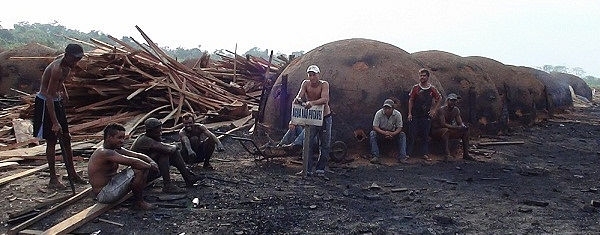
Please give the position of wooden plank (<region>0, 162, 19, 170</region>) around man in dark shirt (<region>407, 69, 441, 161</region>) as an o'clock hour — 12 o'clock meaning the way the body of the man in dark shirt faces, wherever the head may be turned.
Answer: The wooden plank is roughly at 2 o'clock from the man in dark shirt.

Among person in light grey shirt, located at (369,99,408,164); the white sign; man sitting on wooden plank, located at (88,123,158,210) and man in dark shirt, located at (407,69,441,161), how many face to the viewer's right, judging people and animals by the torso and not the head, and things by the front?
1

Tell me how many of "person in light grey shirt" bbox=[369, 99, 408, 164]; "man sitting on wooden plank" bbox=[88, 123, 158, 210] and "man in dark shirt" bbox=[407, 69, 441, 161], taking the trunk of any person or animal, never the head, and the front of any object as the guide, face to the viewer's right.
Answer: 1

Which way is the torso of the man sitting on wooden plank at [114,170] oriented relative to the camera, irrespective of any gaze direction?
to the viewer's right

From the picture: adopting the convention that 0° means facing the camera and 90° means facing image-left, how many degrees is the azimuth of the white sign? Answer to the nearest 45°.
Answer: approximately 0°

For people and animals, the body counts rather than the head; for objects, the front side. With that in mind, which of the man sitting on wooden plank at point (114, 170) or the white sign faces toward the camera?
the white sign

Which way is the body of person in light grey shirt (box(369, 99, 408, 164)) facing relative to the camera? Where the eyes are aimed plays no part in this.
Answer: toward the camera

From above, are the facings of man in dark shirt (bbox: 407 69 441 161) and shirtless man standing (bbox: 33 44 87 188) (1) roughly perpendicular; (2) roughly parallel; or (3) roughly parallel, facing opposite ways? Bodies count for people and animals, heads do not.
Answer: roughly perpendicular

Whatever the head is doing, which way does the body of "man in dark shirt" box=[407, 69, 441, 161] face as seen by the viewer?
toward the camera

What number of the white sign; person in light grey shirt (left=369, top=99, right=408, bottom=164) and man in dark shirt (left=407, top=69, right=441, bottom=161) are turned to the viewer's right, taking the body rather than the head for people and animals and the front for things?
0

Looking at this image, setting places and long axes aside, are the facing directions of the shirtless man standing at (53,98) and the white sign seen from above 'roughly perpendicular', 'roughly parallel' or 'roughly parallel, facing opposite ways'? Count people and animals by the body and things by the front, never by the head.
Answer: roughly perpendicular

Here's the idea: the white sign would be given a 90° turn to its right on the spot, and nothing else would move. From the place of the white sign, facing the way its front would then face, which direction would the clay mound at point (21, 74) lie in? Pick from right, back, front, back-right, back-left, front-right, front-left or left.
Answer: front-right

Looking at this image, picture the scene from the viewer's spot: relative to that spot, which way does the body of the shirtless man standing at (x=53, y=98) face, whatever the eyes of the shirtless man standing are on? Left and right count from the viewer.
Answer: facing the viewer and to the right of the viewer

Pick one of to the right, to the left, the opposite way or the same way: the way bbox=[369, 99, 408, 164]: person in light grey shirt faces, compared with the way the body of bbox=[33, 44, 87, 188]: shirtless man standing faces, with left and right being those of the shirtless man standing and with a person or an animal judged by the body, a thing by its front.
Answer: to the right

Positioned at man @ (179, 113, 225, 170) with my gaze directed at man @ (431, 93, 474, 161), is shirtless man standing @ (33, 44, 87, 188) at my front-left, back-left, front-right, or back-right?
back-right
